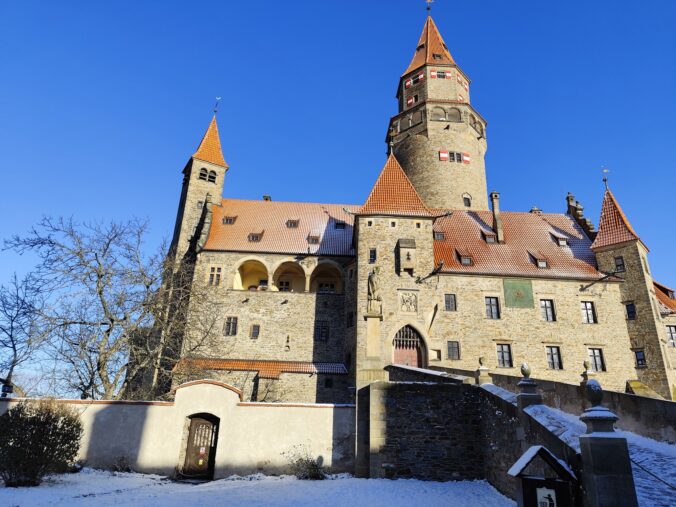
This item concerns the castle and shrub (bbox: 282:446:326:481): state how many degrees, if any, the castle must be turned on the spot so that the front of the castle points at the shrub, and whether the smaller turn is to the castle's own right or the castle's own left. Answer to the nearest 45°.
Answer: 0° — it already faces it

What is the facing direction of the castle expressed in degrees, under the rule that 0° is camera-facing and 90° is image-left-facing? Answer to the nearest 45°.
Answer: approximately 0°

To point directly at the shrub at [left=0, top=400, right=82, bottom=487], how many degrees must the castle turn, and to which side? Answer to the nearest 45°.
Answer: approximately 45° to its right
